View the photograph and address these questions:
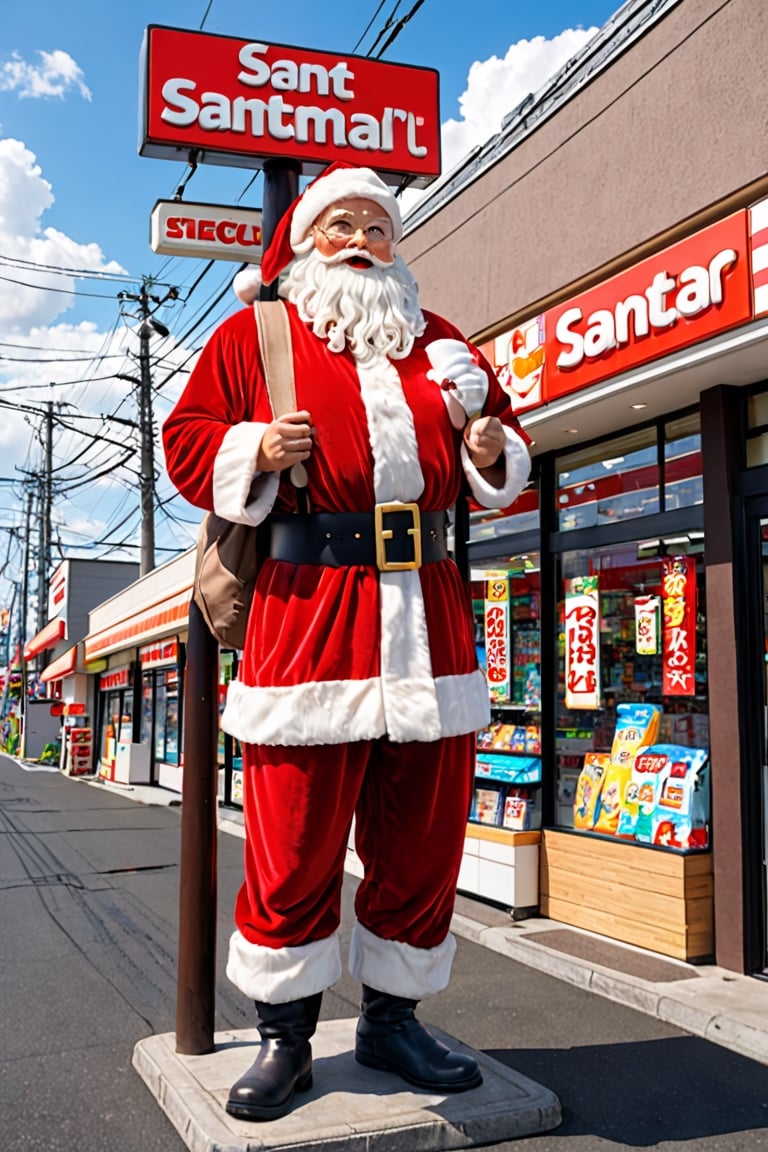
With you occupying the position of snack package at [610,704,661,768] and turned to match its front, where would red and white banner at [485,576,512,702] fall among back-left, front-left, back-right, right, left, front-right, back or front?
right

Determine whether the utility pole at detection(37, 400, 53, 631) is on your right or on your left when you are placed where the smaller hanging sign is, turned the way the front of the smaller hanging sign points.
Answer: on your right

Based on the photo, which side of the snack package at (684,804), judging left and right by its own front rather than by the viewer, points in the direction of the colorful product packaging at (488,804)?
right

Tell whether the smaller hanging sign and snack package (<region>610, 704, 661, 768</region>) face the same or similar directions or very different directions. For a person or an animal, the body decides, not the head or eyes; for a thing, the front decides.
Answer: same or similar directions

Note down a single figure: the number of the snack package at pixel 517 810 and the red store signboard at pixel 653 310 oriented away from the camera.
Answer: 0

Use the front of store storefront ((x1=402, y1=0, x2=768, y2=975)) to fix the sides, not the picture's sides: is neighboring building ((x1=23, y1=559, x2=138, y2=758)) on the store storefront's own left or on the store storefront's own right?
on the store storefront's own right

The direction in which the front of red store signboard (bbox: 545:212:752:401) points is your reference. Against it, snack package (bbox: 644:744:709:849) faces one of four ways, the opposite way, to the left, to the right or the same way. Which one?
the same way

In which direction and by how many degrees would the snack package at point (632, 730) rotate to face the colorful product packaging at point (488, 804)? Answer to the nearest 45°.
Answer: approximately 90° to its right

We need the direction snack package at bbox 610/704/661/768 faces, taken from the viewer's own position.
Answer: facing the viewer and to the left of the viewer

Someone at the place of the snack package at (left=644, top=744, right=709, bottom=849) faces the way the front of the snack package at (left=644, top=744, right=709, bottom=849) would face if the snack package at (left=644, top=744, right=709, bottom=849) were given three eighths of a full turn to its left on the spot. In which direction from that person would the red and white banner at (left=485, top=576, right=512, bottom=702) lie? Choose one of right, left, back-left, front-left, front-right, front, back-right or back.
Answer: back-left

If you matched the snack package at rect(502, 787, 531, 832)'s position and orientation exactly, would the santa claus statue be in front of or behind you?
in front

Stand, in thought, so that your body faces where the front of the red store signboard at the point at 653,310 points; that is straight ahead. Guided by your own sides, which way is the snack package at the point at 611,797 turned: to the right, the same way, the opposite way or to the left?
the same way

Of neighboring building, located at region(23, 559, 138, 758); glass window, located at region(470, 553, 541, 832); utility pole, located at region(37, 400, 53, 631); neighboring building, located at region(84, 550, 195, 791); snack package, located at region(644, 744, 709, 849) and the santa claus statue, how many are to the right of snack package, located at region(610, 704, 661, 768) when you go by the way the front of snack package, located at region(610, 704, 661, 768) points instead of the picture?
4

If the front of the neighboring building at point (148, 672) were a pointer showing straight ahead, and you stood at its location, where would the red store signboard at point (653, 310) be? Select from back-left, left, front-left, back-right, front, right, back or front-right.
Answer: front-left

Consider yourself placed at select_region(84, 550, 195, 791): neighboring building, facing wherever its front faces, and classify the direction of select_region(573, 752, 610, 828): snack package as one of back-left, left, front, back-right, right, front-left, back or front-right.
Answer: front-left

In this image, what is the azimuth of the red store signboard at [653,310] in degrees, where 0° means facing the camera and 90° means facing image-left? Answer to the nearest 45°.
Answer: approximately 45°

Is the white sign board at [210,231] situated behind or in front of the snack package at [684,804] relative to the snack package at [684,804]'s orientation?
in front

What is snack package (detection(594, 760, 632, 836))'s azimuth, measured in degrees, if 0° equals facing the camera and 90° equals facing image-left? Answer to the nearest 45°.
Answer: approximately 45°

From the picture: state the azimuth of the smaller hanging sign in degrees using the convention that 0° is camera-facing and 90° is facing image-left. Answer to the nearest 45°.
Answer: approximately 45°
